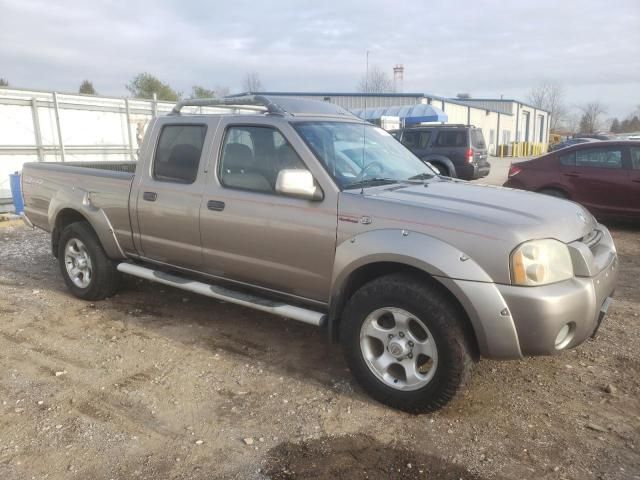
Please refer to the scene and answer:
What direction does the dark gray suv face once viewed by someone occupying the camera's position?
facing away from the viewer and to the left of the viewer

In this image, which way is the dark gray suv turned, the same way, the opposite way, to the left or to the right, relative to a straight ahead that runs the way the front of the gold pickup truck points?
the opposite way

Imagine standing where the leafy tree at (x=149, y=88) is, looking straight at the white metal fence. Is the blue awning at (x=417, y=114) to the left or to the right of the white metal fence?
left

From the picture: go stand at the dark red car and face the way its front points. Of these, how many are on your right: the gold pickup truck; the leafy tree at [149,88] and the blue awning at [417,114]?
1

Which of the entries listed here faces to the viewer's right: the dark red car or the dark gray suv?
the dark red car

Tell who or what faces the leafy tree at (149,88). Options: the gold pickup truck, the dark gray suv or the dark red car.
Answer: the dark gray suv

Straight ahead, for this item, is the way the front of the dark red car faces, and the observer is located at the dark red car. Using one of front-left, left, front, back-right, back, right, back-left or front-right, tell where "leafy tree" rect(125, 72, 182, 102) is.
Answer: back-left

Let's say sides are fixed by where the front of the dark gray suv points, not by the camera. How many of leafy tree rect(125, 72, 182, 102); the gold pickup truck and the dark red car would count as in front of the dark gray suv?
1

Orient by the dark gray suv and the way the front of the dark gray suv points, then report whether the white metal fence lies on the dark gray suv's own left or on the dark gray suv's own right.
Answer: on the dark gray suv's own left

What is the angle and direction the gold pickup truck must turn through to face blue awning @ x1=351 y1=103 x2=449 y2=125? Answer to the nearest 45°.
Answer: approximately 135° to its left

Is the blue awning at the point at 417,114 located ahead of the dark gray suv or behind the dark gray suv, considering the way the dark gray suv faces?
ahead

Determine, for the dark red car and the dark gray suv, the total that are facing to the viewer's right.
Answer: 1

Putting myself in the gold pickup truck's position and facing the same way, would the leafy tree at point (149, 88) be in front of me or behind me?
behind

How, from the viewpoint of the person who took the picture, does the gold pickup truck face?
facing the viewer and to the right of the viewer

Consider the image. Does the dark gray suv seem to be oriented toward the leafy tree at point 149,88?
yes

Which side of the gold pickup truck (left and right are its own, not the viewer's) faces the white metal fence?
back

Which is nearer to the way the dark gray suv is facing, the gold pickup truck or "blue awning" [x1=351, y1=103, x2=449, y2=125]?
the blue awning

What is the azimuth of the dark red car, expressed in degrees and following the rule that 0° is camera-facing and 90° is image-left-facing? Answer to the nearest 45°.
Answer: approximately 270°
